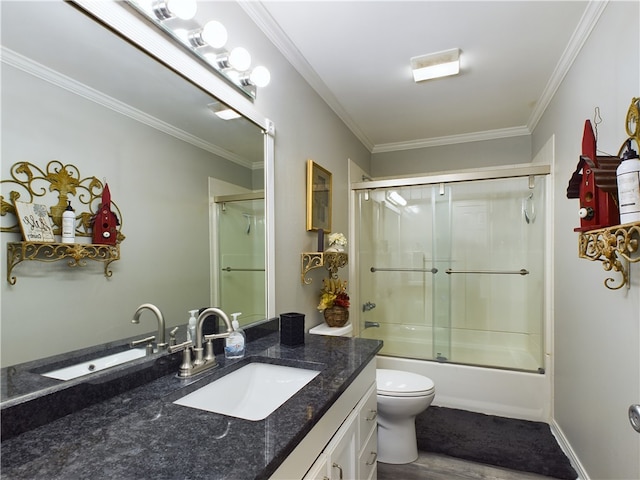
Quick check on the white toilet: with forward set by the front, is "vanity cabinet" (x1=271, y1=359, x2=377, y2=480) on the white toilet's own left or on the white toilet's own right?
on the white toilet's own right

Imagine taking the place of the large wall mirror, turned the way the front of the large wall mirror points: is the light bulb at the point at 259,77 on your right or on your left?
on your left

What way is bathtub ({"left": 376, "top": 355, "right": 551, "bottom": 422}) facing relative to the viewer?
toward the camera

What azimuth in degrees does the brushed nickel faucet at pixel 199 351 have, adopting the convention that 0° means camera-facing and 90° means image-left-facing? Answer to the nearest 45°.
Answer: approximately 315°

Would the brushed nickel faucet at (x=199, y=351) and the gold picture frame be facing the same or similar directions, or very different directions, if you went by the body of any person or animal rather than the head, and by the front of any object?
same or similar directions

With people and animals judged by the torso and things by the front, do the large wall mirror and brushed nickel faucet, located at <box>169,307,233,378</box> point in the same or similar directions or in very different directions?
same or similar directions

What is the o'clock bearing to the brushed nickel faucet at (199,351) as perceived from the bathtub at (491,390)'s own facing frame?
The brushed nickel faucet is roughly at 1 o'clock from the bathtub.

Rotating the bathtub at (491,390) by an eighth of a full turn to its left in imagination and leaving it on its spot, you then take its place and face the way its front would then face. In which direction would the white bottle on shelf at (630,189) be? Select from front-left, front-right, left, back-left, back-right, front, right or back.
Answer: front-right

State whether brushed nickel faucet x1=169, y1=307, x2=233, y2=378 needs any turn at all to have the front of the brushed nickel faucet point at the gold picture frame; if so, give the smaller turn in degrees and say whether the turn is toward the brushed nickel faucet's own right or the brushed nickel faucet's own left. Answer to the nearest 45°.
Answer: approximately 90° to the brushed nickel faucet's own left

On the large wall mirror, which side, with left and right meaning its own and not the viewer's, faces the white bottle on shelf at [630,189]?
front
